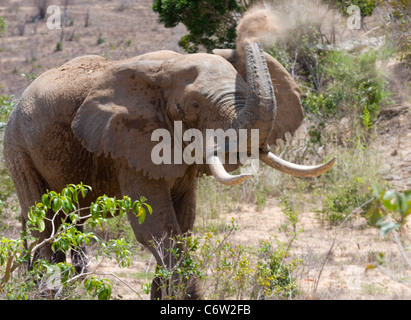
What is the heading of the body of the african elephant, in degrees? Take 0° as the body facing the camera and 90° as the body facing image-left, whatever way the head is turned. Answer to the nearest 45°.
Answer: approximately 315°

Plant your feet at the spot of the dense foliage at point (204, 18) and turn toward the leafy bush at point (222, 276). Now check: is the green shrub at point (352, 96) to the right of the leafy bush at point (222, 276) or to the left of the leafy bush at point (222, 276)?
left

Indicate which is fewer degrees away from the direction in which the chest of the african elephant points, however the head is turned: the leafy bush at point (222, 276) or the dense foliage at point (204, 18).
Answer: the leafy bush

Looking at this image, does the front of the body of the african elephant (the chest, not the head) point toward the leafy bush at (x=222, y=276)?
yes

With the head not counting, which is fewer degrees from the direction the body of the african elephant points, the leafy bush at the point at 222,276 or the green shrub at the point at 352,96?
the leafy bush

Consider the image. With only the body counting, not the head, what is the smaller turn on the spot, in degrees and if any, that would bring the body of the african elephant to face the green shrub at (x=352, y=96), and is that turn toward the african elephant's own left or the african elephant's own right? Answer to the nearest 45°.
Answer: approximately 90° to the african elephant's own left
